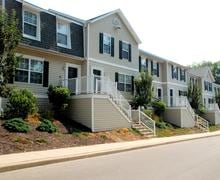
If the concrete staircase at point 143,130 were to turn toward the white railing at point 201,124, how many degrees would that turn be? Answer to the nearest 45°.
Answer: approximately 90° to its left

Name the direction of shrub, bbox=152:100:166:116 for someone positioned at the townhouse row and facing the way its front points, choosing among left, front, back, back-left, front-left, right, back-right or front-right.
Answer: left

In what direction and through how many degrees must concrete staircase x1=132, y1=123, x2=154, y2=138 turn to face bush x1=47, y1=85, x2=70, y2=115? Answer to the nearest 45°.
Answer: approximately 90° to its right

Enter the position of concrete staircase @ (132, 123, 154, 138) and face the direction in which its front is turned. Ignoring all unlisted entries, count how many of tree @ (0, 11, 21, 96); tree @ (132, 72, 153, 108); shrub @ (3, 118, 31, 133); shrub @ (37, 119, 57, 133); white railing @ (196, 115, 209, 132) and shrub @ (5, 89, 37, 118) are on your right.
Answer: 4

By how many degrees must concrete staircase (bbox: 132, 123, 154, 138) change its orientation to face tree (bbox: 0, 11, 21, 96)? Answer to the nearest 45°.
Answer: approximately 90° to its right

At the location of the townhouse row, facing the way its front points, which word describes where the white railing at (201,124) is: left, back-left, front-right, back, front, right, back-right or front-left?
left

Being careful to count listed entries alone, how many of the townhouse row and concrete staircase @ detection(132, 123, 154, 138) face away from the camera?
0

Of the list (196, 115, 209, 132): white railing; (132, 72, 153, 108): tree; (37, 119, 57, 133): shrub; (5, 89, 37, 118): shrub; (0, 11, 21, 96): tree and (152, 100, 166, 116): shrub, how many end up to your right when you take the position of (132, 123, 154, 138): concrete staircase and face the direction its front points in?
3

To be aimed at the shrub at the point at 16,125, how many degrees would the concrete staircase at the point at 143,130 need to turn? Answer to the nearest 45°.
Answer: approximately 90° to its right

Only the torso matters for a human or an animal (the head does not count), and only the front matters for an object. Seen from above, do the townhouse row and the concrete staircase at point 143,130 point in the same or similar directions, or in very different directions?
same or similar directions
